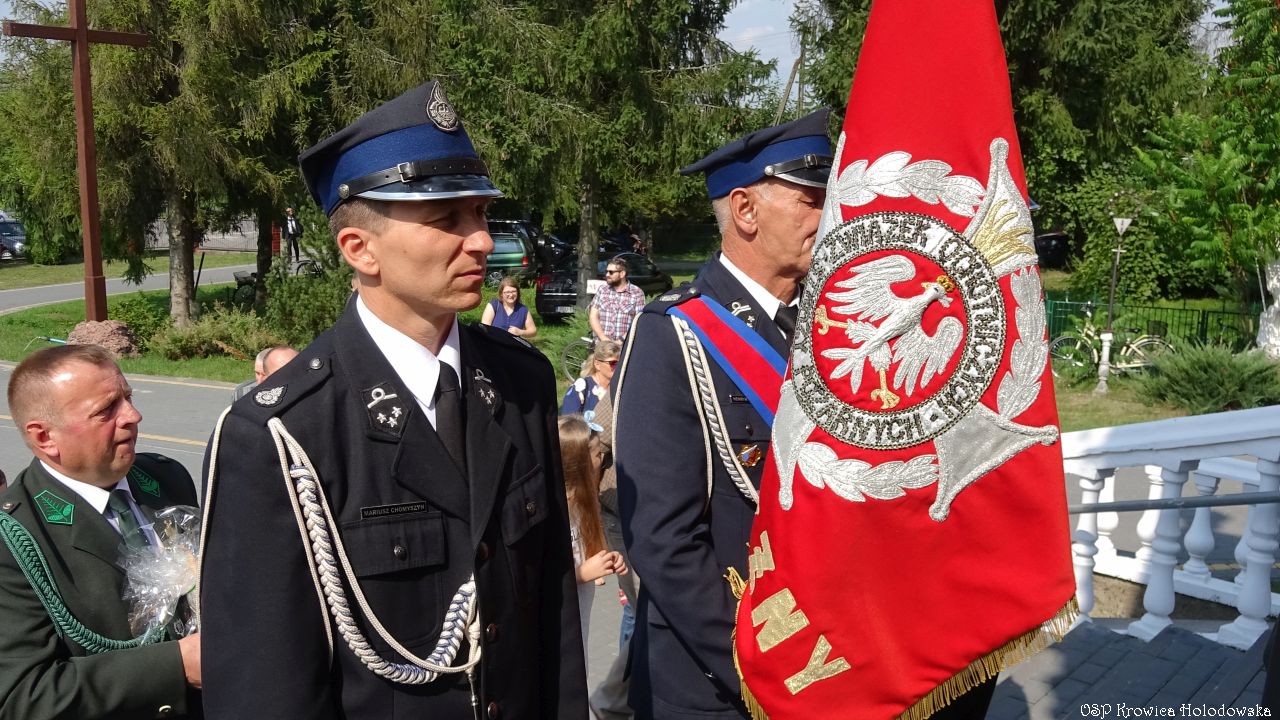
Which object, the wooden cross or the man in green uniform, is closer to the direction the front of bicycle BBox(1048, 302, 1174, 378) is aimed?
the wooden cross

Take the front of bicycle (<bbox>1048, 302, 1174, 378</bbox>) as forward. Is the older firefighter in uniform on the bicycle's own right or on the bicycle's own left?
on the bicycle's own left

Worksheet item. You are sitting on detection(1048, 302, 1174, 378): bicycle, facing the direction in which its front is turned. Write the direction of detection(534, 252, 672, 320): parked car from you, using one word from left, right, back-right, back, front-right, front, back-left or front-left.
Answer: front

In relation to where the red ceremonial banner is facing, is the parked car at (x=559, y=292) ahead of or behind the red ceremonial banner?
behind

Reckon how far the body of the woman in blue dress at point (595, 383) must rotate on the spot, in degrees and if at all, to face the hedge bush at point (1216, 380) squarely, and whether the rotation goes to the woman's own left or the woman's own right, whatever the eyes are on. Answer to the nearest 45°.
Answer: approximately 45° to the woman's own left

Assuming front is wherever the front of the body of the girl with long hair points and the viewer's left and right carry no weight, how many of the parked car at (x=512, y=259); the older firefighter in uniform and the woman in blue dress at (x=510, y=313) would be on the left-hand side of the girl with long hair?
2

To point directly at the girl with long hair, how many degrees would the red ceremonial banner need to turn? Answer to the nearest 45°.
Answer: approximately 135° to its right

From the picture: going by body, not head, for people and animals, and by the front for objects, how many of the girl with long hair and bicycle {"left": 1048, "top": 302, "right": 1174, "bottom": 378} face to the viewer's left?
1

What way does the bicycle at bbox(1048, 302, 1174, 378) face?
to the viewer's left

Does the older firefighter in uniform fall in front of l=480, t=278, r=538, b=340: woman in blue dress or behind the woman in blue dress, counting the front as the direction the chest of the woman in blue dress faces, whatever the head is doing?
in front

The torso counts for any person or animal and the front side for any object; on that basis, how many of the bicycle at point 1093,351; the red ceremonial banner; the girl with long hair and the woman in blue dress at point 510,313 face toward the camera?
2

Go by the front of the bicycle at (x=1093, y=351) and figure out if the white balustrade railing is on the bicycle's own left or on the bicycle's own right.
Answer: on the bicycle's own left

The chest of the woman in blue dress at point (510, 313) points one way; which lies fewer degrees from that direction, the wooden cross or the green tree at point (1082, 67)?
the wooden cross

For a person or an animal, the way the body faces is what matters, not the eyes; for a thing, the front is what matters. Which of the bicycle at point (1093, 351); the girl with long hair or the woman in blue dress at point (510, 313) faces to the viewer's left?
the bicycle

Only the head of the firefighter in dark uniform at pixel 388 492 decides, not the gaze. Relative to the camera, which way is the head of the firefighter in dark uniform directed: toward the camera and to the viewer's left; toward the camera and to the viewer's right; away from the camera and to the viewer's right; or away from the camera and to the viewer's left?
toward the camera and to the viewer's right
